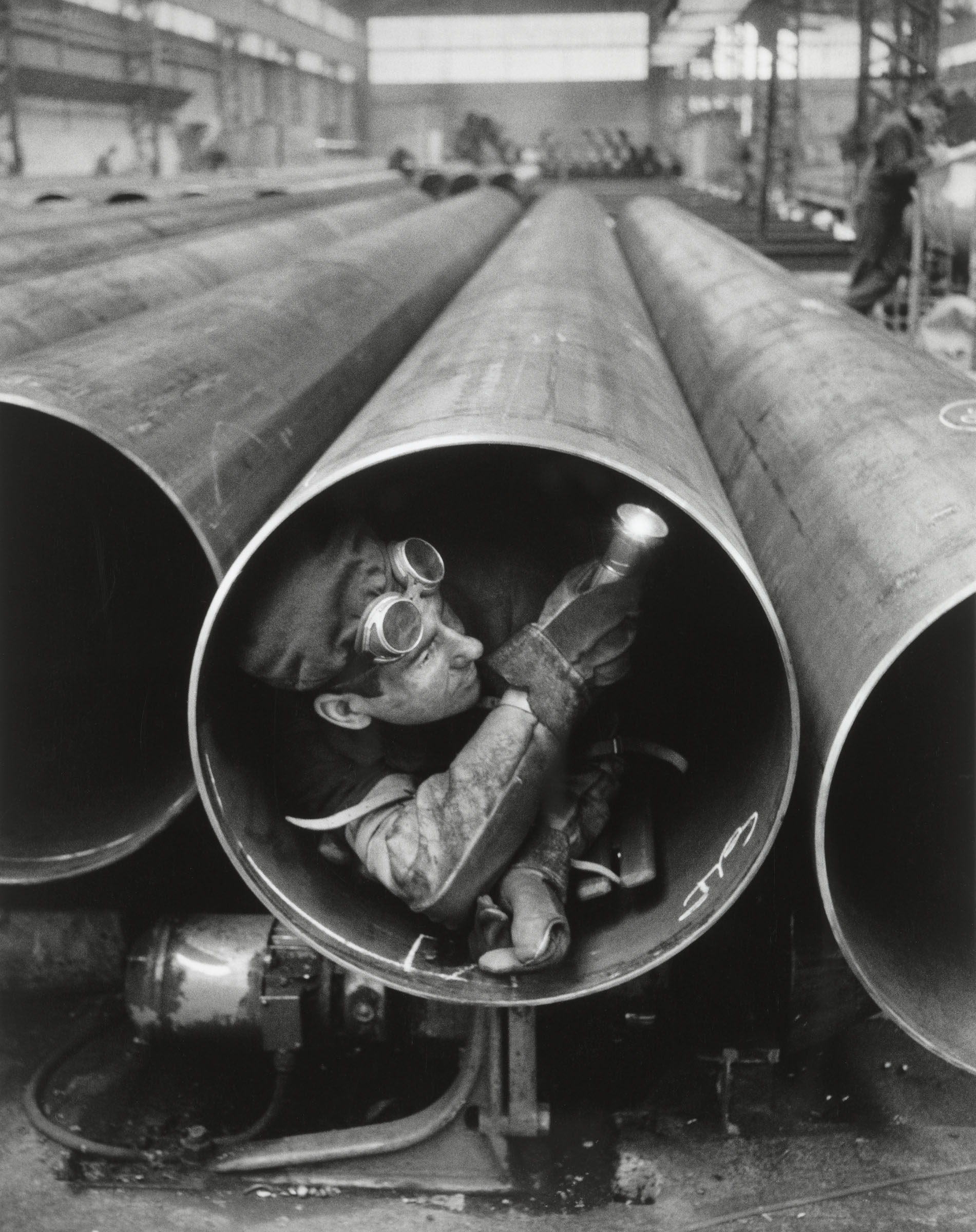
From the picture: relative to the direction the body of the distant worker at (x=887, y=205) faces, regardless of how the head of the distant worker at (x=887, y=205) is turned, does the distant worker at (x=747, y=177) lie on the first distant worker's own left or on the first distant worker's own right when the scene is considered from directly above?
on the first distant worker's own left

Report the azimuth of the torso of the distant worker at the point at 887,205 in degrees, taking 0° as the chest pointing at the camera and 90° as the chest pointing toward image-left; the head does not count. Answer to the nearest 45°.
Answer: approximately 270°

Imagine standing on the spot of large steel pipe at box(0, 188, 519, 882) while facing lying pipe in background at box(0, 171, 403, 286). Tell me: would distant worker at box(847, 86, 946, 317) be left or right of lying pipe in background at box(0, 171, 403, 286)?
right

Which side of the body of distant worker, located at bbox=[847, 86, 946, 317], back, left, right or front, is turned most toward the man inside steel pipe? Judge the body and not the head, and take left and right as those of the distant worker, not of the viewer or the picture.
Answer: right

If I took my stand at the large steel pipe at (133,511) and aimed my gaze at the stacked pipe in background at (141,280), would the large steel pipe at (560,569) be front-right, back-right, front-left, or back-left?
back-right

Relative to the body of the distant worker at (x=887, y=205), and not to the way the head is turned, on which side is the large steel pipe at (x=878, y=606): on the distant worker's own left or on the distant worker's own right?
on the distant worker's own right

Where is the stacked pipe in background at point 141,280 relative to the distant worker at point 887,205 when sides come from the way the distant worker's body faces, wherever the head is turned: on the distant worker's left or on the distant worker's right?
on the distant worker's right

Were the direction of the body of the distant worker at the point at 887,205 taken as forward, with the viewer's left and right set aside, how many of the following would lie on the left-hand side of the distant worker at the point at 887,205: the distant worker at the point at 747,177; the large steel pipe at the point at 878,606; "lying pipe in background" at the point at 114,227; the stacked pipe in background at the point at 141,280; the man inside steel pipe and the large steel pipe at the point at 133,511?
1

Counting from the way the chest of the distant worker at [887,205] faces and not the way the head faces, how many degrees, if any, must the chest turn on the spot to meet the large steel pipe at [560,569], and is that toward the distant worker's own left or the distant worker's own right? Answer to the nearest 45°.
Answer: approximately 90° to the distant worker's own right
